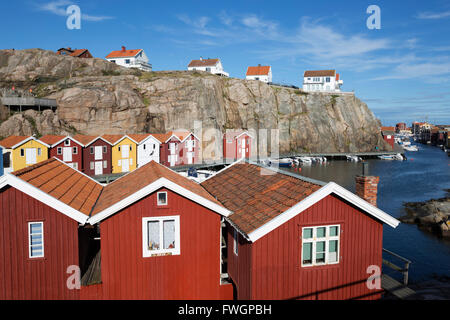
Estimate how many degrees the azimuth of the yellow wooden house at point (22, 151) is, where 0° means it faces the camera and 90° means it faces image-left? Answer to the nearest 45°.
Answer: approximately 315°

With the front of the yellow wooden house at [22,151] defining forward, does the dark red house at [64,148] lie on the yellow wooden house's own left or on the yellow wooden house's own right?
on the yellow wooden house's own left
